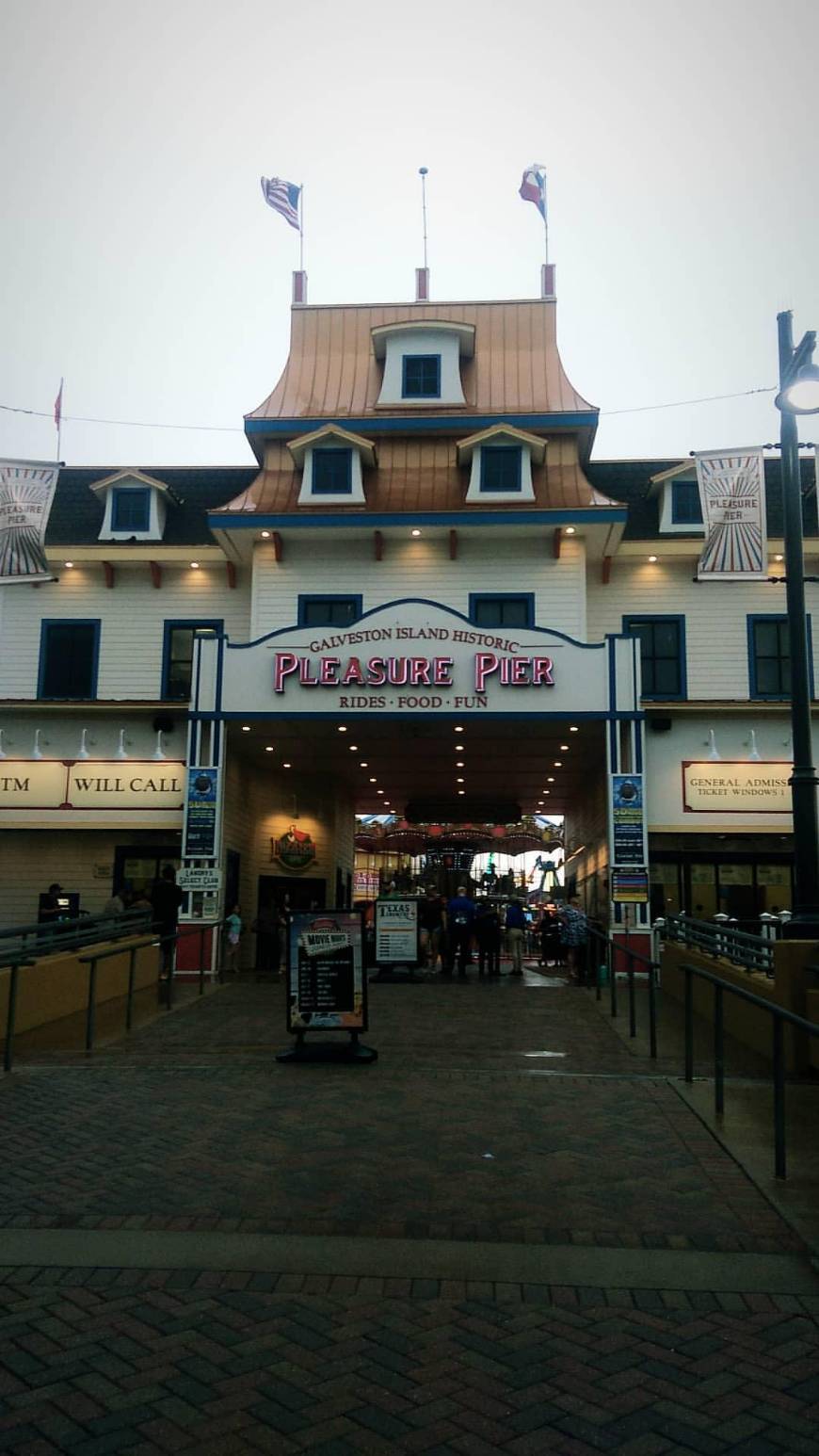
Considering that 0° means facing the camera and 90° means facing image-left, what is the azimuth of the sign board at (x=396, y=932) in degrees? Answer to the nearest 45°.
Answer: approximately 0°

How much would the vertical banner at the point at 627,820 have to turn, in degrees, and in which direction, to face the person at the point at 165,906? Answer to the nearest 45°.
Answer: approximately 45° to its right

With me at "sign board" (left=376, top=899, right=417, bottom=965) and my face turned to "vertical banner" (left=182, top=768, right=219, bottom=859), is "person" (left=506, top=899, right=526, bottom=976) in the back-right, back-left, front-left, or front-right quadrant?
back-right

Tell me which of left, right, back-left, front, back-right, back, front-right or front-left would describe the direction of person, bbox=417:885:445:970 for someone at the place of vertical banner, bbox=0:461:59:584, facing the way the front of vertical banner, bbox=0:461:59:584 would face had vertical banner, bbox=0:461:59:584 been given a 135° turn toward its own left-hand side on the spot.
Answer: front-right

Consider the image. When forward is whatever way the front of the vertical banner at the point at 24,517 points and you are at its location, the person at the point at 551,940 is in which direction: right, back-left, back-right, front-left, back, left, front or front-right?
left

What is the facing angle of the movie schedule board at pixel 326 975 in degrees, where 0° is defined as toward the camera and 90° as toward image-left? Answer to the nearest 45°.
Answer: approximately 0°

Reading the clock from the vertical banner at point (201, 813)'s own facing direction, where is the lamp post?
The lamp post is roughly at 11 o'clock from the vertical banner.
